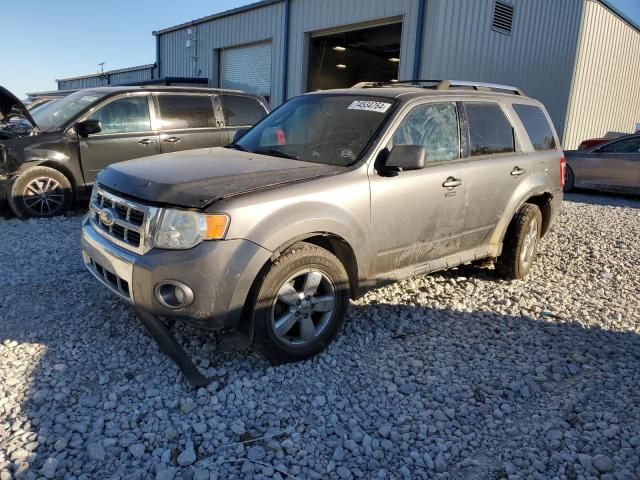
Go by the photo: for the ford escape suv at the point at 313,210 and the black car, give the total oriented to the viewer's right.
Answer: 0

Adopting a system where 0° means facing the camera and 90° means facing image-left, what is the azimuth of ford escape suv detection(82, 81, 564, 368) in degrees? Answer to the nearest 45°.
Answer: approximately 45°

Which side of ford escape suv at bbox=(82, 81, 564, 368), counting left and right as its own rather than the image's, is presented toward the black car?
right

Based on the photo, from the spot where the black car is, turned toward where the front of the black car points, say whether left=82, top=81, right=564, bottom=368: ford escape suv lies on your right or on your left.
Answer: on your left

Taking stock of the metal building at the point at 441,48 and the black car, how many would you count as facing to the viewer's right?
0

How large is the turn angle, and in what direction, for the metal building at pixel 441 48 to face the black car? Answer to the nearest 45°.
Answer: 0° — it already faces it

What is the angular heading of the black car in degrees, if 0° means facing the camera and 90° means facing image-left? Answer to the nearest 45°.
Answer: approximately 90°

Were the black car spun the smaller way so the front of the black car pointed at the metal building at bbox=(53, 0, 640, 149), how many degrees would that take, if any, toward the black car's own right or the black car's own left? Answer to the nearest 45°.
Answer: approximately 135° to the black car's own right
